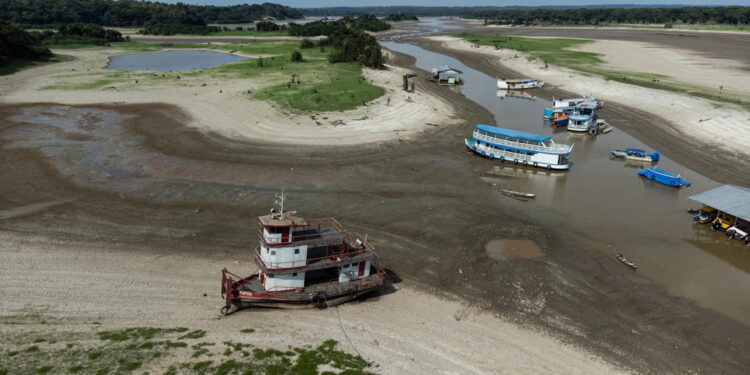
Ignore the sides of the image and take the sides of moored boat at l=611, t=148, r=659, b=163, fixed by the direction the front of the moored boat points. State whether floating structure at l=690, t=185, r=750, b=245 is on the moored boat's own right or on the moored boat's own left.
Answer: on the moored boat's own left

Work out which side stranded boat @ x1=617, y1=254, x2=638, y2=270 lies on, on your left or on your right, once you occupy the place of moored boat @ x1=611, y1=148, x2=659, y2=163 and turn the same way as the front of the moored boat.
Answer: on your left

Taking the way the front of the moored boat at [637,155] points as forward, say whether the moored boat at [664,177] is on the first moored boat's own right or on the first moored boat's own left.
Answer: on the first moored boat's own left

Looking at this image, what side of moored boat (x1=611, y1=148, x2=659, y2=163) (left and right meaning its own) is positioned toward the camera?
left

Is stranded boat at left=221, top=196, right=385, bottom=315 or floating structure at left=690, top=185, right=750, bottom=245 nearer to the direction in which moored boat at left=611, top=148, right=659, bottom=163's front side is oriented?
the stranded boat

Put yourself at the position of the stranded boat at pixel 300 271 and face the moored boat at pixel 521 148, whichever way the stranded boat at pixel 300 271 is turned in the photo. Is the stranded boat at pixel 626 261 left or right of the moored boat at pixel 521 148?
right

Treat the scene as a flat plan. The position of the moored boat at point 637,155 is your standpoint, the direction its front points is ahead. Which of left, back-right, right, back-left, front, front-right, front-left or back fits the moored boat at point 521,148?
front-left

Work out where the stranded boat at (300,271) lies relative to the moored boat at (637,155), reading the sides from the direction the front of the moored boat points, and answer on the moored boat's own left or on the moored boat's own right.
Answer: on the moored boat's own left
